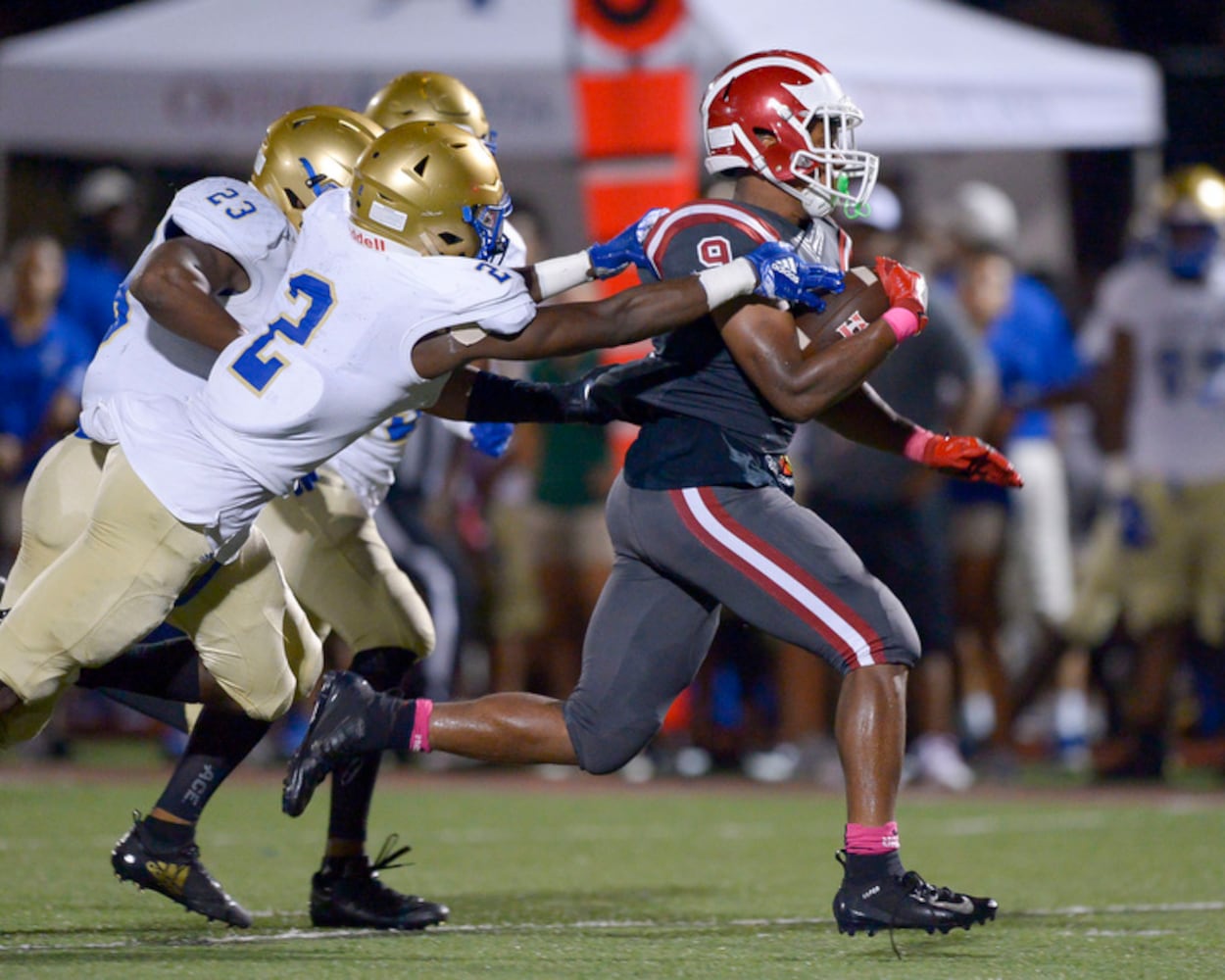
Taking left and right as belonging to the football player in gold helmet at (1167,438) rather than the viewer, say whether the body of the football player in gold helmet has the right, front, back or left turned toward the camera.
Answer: front

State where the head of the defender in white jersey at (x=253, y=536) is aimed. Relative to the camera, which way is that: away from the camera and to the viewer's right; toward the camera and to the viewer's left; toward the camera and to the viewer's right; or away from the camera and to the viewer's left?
away from the camera and to the viewer's right

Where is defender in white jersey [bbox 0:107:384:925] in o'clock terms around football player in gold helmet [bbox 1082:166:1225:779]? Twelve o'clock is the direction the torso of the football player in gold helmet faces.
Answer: The defender in white jersey is roughly at 1 o'clock from the football player in gold helmet.

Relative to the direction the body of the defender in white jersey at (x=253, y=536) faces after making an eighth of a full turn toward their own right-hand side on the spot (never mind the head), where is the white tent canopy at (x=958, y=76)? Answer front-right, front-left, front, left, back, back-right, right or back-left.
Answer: left

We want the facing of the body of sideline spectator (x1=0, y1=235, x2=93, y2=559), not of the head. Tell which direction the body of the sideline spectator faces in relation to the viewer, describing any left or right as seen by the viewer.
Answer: facing the viewer

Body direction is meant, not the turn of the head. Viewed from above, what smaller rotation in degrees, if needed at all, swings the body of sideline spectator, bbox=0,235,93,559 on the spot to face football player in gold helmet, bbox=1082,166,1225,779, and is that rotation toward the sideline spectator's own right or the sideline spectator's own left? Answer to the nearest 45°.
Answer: approximately 45° to the sideline spectator's own left

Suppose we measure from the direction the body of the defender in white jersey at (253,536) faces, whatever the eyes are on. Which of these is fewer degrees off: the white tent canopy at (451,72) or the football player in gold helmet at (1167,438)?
the football player in gold helmet

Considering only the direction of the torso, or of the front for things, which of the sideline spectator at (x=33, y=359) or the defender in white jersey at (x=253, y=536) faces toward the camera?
the sideline spectator

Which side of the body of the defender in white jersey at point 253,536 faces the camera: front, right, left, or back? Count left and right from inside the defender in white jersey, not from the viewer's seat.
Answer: right

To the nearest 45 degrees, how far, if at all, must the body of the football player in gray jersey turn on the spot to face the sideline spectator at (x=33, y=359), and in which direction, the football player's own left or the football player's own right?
approximately 135° to the football player's own left

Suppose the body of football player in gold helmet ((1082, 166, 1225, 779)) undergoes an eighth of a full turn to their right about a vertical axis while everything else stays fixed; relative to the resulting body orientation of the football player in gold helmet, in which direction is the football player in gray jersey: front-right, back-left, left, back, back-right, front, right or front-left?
front-left

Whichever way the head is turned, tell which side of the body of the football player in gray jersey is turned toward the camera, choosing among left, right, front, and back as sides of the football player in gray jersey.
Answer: right

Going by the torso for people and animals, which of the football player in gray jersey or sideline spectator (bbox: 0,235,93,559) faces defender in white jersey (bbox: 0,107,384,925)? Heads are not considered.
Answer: the sideline spectator

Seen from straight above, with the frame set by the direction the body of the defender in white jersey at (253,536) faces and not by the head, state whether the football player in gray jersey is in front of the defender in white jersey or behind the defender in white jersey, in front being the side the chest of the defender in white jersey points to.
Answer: in front

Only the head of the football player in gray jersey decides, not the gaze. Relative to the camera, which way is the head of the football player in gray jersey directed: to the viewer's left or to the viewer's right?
to the viewer's right
